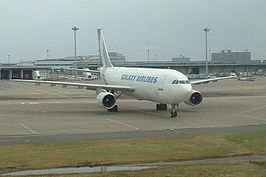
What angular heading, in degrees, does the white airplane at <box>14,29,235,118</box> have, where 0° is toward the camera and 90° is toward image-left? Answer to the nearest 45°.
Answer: approximately 315°
